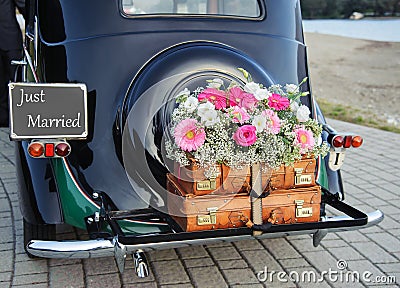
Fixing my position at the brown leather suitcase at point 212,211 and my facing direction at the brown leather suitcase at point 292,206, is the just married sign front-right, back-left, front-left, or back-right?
back-left

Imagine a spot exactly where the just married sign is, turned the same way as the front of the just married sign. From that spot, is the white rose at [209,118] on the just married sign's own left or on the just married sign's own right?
on the just married sign's own left

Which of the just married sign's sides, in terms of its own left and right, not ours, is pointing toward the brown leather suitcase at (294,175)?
left

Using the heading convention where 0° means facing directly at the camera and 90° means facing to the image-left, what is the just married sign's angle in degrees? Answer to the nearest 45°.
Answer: approximately 0°

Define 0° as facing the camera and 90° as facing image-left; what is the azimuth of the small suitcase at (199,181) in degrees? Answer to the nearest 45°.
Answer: approximately 315°

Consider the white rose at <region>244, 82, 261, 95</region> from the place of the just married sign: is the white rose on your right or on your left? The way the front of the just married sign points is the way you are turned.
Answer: on your left
